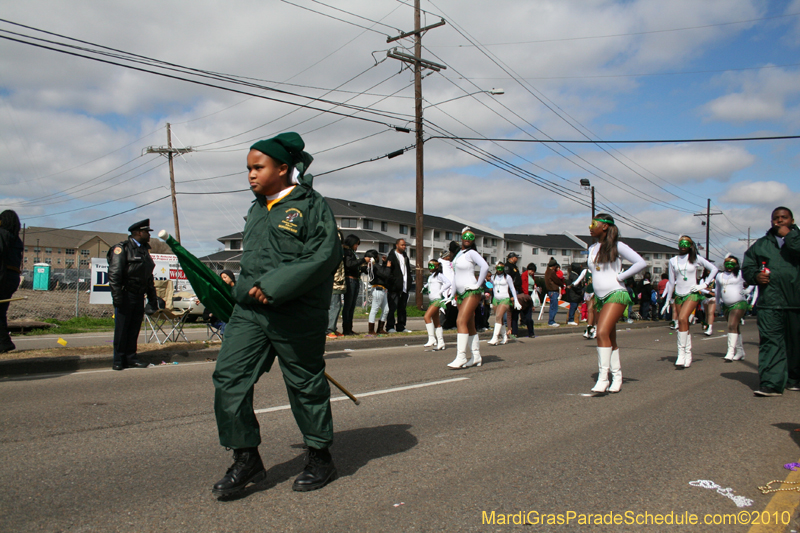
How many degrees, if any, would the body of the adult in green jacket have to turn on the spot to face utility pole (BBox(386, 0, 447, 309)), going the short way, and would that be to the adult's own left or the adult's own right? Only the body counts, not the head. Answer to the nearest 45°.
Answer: approximately 90° to the adult's own right

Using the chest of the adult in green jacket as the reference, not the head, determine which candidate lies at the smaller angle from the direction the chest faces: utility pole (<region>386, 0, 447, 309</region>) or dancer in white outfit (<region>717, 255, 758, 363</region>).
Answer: the utility pole

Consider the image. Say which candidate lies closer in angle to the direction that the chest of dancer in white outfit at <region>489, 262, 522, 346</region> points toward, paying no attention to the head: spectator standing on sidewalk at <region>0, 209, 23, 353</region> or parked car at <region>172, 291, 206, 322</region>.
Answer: the spectator standing on sidewalk

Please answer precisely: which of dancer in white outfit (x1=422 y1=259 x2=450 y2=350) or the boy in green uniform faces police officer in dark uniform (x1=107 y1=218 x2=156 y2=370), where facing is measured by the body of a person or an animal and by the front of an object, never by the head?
the dancer in white outfit

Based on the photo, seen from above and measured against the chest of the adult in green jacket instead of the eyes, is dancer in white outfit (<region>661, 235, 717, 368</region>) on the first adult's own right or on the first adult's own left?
on the first adult's own right

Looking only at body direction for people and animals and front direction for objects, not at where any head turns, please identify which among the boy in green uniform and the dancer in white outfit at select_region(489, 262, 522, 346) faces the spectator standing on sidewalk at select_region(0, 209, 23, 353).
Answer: the dancer in white outfit

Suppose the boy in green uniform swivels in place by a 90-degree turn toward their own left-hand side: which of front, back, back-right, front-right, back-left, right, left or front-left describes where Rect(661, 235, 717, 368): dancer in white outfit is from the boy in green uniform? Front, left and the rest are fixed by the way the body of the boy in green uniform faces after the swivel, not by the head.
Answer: left

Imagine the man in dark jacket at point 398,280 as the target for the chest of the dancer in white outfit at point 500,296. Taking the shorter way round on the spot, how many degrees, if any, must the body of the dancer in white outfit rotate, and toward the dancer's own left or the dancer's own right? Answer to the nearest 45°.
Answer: approximately 45° to the dancer's own right

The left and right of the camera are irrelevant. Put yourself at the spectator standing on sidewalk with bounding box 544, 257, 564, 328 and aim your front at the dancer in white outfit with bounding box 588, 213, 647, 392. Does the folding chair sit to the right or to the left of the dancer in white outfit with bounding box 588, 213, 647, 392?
right

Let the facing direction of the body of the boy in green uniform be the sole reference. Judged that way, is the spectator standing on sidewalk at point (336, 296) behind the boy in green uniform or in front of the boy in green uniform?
behind

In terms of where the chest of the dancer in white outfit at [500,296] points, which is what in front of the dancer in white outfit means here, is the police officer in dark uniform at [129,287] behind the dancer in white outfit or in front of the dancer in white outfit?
in front

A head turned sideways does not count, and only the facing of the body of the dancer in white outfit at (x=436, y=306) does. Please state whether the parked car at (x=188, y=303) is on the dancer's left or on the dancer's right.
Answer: on the dancer's right

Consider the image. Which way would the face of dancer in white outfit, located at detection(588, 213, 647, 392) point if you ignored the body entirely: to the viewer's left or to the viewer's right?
to the viewer's left

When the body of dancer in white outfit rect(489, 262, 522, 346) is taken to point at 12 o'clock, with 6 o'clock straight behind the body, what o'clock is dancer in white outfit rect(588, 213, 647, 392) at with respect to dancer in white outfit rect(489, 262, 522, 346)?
dancer in white outfit rect(588, 213, 647, 392) is roughly at 10 o'clock from dancer in white outfit rect(489, 262, 522, 346).

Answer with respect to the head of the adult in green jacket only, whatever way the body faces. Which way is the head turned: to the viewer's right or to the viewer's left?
to the viewer's left

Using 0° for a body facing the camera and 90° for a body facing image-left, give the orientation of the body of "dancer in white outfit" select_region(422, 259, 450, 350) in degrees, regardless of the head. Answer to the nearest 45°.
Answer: approximately 45°

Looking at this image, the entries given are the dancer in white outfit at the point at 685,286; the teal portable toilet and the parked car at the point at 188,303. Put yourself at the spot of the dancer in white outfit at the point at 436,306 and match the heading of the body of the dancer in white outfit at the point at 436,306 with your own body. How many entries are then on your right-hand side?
2

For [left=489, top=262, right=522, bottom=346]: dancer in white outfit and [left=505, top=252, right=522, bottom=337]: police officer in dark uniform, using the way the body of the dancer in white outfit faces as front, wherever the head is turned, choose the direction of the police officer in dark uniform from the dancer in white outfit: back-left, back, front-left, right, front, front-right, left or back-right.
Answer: back-right

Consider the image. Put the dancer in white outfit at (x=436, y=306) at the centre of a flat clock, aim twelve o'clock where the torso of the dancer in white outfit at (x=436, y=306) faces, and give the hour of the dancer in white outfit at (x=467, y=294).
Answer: the dancer in white outfit at (x=467, y=294) is roughly at 10 o'clock from the dancer in white outfit at (x=436, y=306).
